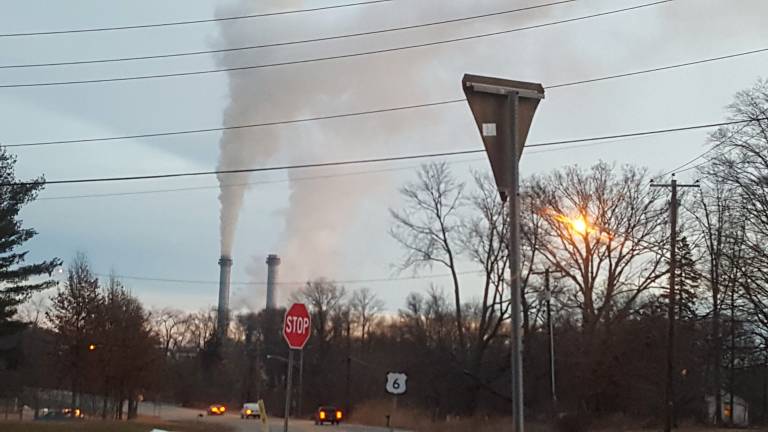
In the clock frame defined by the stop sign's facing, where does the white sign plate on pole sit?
The white sign plate on pole is roughly at 8 o'clock from the stop sign.

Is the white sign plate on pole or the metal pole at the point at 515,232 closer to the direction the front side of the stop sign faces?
the metal pole

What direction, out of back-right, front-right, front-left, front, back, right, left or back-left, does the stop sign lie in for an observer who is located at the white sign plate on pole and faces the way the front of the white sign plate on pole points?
front

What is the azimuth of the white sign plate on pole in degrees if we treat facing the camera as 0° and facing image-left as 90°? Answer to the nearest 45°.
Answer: approximately 0°

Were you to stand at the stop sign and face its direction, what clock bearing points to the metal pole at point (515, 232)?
The metal pole is roughly at 1 o'clock from the stop sign.

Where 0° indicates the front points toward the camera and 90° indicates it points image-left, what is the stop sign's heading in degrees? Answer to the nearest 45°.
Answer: approximately 315°

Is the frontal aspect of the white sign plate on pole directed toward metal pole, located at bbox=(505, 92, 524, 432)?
yes

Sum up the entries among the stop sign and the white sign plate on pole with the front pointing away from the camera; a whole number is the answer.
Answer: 0
